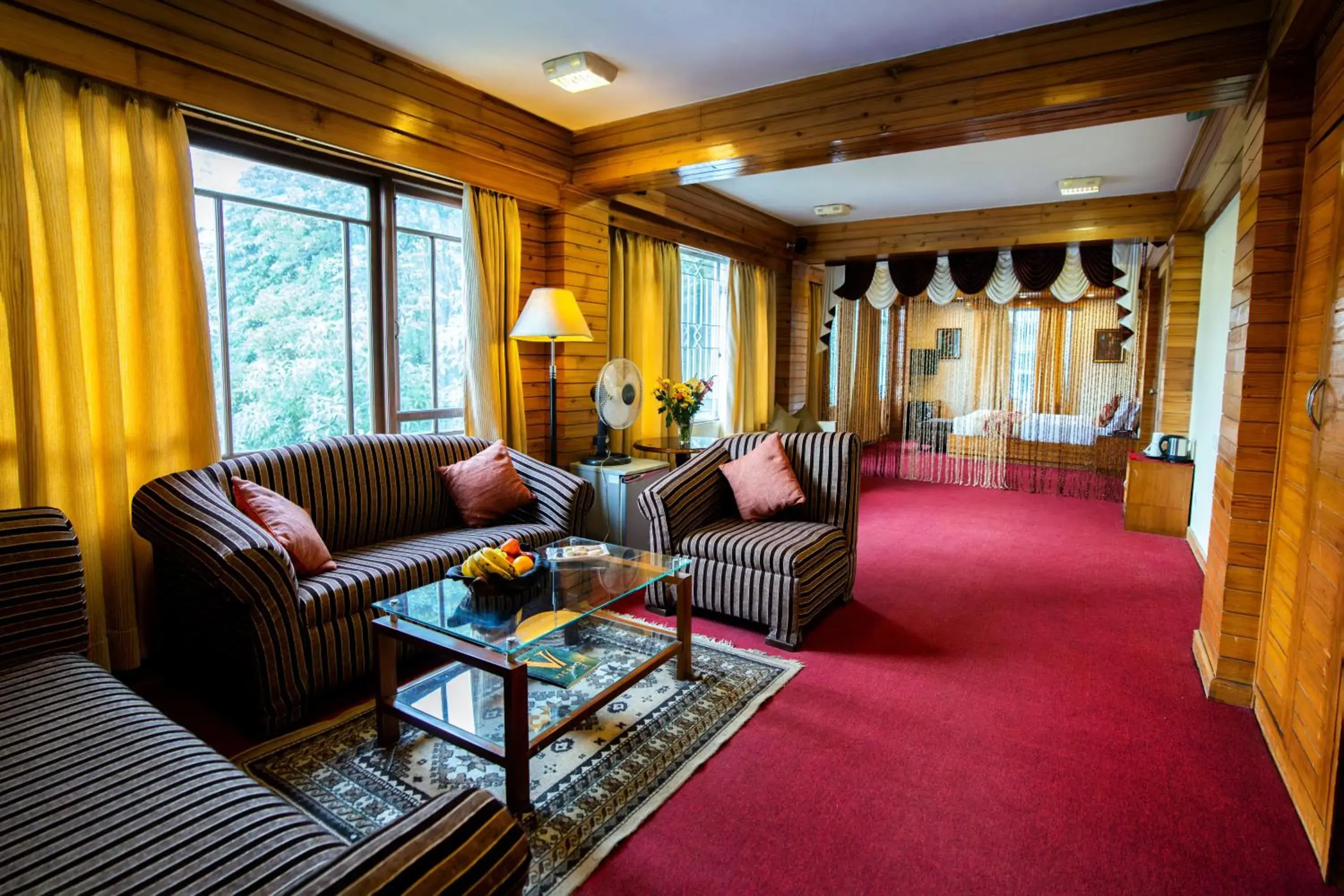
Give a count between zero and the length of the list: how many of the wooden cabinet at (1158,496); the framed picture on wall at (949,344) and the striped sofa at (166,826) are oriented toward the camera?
1

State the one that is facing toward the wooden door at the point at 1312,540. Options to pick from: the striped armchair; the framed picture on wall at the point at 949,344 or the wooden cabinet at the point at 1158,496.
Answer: the framed picture on wall

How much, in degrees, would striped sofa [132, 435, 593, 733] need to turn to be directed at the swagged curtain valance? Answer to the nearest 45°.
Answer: approximately 45° to its left

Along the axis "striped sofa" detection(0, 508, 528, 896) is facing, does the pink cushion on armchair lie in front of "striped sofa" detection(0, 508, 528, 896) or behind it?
in front

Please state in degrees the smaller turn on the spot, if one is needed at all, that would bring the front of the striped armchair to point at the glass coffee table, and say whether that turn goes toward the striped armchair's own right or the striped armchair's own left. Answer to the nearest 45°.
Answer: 0° — it already faces it

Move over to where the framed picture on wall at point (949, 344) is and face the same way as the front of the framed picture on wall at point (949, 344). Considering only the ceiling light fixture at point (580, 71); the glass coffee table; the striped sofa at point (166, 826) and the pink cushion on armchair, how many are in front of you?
4

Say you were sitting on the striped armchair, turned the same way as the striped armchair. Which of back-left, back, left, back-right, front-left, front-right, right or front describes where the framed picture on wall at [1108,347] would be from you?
back

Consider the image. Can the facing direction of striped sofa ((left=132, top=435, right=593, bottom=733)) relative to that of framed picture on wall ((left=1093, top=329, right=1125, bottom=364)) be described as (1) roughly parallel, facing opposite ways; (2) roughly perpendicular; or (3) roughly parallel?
roughly perpendicular

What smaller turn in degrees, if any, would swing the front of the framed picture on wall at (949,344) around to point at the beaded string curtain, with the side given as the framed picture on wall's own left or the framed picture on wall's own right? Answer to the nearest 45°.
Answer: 0° — it already faces it

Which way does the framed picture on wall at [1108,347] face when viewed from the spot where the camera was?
facing the viewer

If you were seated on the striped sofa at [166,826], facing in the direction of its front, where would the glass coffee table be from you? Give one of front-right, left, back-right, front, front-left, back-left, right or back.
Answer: front

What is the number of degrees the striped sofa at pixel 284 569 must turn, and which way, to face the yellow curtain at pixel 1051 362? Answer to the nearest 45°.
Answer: approximately 45° to its left

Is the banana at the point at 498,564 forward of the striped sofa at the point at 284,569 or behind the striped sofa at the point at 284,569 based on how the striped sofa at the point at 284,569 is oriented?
forward

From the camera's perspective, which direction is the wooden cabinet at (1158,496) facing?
to the viewer's left

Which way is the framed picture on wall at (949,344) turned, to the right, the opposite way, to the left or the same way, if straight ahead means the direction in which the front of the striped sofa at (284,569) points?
to the right

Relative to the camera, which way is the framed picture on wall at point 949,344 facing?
toward the camera
